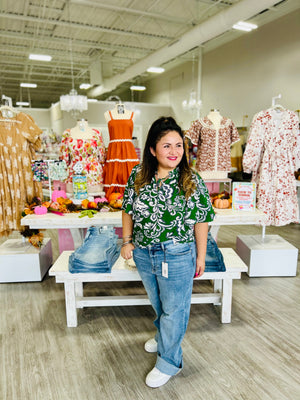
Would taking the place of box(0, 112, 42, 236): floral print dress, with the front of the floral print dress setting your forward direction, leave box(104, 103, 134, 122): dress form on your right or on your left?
on your left

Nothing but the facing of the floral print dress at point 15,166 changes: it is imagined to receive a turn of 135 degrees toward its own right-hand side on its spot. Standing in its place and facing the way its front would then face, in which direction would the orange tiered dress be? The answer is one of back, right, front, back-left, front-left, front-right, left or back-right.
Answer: back-right

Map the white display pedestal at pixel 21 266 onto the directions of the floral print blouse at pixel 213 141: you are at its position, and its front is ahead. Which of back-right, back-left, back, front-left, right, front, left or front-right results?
front-right

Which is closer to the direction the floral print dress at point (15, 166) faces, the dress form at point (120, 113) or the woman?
the woman

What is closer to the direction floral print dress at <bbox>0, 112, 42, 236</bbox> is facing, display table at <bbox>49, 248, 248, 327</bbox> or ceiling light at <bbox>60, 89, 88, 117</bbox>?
the display table

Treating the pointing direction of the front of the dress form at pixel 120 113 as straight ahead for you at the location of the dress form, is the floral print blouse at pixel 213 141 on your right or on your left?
on your left

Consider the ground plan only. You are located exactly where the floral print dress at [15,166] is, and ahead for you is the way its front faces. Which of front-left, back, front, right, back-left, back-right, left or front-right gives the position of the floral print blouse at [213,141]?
left

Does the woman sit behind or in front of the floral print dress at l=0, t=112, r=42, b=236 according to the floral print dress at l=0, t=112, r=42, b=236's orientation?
in front

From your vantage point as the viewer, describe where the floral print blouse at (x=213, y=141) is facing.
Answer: facing the viewer

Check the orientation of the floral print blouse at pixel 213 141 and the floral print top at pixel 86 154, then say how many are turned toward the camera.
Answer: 2

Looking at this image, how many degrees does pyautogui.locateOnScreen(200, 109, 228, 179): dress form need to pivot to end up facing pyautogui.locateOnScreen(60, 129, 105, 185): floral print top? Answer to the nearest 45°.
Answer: approximately 45° to its right

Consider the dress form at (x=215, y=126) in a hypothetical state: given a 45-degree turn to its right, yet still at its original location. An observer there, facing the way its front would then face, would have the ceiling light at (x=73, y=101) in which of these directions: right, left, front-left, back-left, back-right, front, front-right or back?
right

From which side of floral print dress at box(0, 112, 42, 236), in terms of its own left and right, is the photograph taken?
front

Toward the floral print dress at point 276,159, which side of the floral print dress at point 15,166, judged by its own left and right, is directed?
left

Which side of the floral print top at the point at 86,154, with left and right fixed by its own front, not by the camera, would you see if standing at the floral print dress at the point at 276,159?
left

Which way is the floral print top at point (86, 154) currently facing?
toward the camera

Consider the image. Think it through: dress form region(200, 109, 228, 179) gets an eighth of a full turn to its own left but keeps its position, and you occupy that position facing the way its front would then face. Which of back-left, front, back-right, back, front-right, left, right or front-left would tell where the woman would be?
front-right
